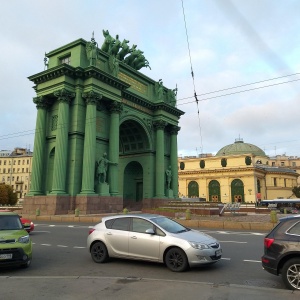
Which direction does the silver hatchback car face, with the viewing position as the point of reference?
facing the viewer and to the right of the viewer

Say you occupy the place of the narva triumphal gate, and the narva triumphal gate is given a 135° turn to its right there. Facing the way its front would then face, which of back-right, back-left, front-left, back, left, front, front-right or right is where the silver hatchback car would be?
left

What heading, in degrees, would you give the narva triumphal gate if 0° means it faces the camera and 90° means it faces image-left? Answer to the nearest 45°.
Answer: approximately 315°

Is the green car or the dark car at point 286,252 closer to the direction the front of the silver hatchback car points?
the dark car

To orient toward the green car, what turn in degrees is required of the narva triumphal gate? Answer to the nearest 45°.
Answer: approximately 45° to its right

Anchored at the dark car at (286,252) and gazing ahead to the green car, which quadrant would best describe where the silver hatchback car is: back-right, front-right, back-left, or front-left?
front-right

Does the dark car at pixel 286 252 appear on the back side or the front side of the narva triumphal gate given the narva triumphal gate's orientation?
on the front side

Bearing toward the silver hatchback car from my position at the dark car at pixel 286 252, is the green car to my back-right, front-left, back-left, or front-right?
front-left

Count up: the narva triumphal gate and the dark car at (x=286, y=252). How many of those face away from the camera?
0
